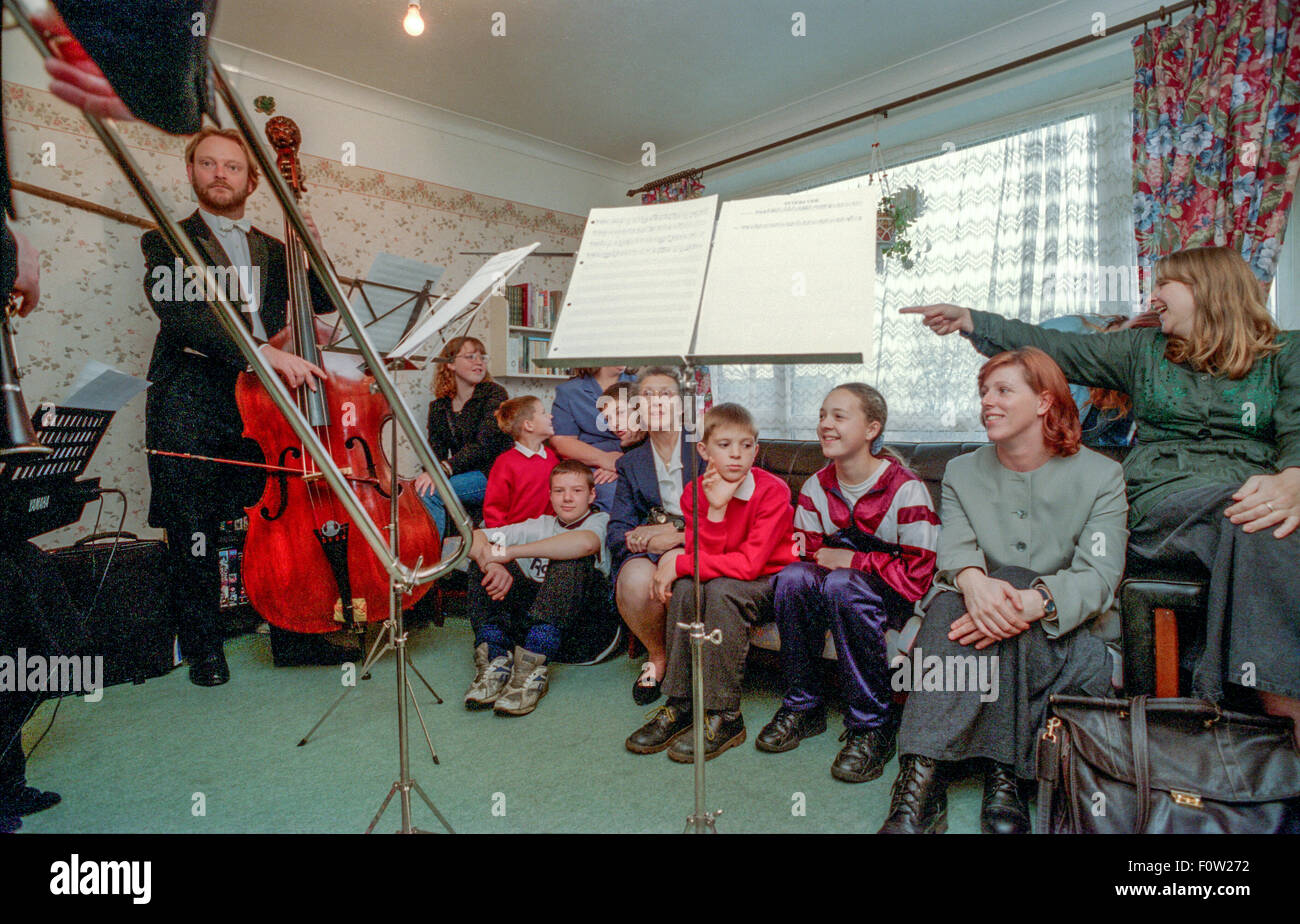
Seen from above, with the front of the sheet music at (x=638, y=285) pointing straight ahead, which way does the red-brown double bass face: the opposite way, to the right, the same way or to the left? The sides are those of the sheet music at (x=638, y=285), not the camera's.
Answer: the same way

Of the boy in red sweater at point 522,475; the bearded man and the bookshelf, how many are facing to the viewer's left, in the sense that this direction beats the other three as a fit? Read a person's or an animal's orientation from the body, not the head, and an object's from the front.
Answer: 0

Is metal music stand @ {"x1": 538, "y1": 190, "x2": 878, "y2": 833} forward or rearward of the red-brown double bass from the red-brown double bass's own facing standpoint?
forward

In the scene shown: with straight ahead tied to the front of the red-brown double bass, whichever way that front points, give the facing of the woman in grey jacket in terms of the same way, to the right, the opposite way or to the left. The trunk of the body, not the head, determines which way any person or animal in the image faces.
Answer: to the right

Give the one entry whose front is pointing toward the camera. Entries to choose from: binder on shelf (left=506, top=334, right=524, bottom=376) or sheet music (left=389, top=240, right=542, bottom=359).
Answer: the binder on shelf

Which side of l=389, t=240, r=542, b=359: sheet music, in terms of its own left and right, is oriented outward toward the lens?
left

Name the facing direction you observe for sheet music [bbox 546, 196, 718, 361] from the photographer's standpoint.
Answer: facing the viewer

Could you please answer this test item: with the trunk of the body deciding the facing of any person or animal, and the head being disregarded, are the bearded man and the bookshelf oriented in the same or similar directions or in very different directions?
same or similar directions

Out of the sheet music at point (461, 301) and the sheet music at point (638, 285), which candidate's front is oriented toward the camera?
the sheet music at point (638, 285)

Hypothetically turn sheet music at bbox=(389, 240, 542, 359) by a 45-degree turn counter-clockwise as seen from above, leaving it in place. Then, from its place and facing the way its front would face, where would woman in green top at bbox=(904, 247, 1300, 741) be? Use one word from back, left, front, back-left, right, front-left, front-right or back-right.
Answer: back-left

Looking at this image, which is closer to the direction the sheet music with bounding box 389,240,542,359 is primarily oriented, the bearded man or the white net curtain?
the bearded man

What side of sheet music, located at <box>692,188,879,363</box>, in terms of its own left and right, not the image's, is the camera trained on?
front

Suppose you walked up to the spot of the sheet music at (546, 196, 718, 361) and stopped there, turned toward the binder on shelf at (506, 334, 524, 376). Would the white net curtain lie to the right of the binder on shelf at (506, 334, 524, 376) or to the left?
right

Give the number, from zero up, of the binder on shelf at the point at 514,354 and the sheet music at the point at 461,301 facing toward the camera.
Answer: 1

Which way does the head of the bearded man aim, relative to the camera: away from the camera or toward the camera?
toward the camera
